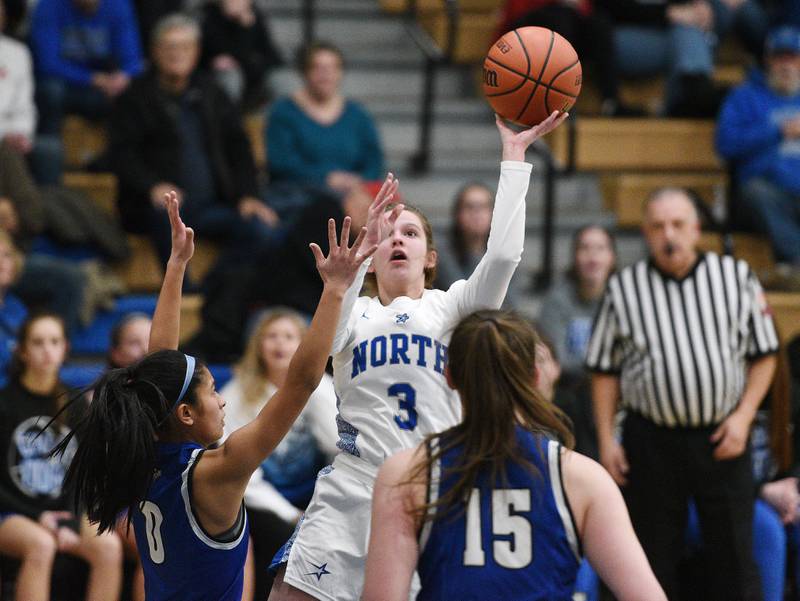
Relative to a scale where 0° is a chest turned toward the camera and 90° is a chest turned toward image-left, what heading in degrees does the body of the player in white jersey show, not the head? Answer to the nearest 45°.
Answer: approximately 0°

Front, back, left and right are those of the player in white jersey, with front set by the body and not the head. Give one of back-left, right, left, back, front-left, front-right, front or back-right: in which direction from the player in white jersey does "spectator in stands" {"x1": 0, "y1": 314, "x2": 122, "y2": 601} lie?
back-right

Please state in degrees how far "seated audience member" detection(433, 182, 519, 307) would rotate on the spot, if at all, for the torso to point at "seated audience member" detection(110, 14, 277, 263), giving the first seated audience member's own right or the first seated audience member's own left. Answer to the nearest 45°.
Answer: approximately 90° to the first seated audience member's own right

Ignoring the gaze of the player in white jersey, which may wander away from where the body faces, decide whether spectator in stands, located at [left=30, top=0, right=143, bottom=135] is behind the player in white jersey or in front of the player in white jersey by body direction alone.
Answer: behind

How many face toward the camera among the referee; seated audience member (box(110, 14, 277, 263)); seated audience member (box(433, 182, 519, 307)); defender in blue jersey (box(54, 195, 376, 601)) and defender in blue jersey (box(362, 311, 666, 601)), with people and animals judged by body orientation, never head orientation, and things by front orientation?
3

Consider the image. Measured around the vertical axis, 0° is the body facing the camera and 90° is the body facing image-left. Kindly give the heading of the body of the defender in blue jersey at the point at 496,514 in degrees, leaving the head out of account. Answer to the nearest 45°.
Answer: approximately 180°
